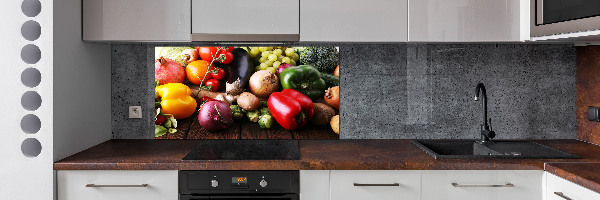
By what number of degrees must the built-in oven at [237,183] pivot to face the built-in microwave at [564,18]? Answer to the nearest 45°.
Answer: approximately 90° to its left

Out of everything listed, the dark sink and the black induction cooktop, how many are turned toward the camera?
2

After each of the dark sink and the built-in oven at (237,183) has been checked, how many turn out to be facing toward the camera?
2

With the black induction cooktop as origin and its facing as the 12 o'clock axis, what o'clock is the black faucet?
The black faucet is roughly at 9 o'clock from the black induction cooktop.

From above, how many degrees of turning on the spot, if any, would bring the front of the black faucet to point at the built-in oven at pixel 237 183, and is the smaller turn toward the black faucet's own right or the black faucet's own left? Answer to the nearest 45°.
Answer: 0° — it already faces it

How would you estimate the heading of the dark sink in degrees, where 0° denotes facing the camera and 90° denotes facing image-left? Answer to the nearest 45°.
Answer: approximately 0°

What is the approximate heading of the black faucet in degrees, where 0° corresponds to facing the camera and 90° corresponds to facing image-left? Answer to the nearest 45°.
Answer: approximately 45°

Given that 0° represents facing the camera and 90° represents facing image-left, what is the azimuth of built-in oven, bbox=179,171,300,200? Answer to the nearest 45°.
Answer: approximately 0°

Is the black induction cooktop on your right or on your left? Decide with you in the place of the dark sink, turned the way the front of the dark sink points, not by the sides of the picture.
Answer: on your right
